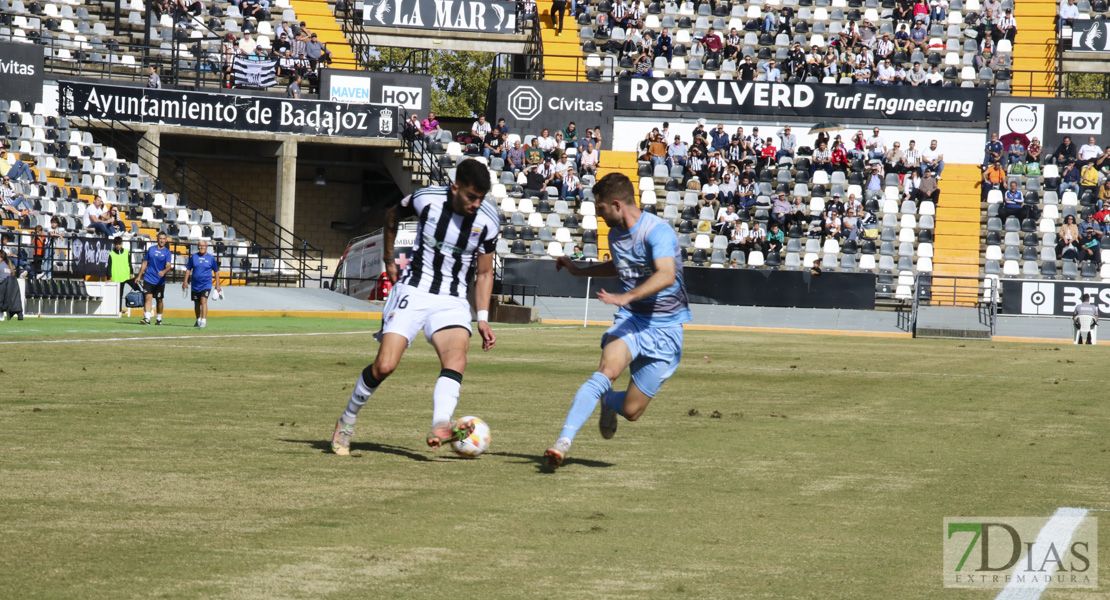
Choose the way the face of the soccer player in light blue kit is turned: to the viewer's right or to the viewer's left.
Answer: to the viewer's left

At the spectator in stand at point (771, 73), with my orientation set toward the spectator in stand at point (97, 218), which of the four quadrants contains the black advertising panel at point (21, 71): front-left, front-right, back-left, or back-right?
front-right

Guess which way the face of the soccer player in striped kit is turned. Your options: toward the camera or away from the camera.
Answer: toward the camera

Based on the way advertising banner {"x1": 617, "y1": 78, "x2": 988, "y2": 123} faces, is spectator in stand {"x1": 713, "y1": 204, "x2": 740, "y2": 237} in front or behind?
in front

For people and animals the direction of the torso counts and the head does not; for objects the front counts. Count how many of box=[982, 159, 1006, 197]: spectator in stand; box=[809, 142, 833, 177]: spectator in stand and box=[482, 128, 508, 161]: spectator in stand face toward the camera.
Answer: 3

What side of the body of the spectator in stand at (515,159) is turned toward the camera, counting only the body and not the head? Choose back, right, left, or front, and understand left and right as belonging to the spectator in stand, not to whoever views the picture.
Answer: front

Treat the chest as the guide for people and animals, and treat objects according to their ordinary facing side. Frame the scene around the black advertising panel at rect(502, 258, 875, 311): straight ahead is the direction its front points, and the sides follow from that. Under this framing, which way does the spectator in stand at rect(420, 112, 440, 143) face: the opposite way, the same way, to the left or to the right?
the same way

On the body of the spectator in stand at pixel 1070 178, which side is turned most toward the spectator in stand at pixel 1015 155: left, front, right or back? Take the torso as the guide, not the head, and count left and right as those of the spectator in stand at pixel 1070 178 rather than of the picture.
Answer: right

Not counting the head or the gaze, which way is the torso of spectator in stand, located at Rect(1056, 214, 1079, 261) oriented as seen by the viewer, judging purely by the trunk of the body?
toward the camera

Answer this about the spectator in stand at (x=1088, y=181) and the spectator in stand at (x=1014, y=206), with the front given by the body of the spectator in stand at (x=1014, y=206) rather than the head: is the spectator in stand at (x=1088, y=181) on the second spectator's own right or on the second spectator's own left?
on the second spectator's own left

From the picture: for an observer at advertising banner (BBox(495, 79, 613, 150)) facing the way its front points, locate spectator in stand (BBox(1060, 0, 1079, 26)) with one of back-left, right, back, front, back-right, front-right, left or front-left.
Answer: left

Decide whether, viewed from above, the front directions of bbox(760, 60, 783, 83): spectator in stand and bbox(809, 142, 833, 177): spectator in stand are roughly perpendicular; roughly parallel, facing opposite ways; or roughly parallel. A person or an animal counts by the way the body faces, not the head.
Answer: roughly parallel

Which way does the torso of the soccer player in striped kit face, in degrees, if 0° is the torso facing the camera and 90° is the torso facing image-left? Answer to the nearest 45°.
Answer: approximately 315°

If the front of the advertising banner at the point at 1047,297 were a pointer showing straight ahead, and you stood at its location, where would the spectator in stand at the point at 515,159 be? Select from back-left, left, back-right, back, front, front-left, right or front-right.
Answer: right

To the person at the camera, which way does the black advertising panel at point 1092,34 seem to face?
facing the viewer

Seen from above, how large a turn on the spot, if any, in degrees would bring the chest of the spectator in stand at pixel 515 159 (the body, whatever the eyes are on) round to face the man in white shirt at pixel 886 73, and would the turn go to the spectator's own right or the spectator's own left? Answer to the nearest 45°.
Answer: approximately 90° to the spectator's own left

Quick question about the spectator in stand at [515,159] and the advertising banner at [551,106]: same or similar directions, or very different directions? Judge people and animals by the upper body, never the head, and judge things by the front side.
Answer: same or similar directions

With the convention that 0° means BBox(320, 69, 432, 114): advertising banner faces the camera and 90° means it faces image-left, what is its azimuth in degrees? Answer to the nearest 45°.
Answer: approximately 0°

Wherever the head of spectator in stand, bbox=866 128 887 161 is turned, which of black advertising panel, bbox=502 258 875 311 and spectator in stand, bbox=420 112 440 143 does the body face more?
the black advertising panel

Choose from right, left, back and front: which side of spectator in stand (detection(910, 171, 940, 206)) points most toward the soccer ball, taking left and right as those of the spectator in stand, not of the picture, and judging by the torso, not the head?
front
